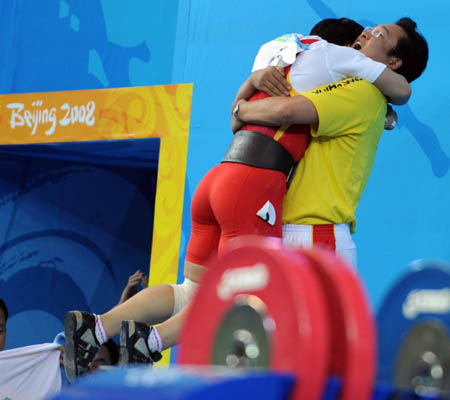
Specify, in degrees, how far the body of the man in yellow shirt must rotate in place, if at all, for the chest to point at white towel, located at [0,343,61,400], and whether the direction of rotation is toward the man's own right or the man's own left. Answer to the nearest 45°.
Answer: approximately 45° to the man's own right

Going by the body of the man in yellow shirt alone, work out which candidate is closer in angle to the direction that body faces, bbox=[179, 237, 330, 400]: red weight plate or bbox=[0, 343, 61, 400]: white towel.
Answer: the white towel

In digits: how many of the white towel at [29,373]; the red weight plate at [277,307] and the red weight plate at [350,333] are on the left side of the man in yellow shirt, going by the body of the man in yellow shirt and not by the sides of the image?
2

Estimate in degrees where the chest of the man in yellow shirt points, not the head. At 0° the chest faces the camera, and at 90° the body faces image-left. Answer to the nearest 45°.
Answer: approximately 90°

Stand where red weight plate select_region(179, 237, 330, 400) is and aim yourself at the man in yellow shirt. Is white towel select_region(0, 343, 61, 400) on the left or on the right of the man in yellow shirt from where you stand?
left

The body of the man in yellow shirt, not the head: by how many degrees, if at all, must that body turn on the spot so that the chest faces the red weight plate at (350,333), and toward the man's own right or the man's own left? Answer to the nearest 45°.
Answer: approximately 90° to the man's own left
